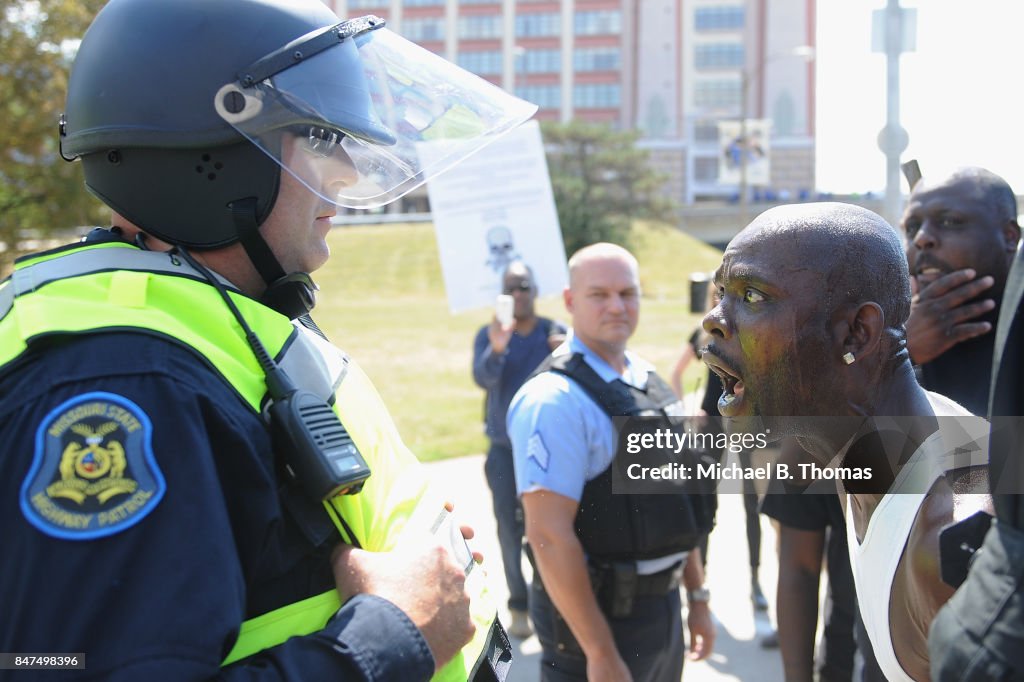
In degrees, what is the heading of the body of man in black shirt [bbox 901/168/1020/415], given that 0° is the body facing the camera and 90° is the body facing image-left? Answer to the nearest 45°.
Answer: approximately 45°

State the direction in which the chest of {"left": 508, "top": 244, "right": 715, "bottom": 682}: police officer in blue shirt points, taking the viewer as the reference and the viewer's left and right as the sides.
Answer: facing the viewer and to the right of the viewer

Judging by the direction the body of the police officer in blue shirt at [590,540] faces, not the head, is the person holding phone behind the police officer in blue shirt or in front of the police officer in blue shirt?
behind

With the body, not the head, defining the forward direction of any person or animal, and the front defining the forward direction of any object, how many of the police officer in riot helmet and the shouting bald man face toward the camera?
0

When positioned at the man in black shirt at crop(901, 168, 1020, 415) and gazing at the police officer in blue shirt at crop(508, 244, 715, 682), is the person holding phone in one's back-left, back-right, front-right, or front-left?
front-right

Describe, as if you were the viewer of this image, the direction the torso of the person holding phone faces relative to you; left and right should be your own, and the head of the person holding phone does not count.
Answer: facing the viewer

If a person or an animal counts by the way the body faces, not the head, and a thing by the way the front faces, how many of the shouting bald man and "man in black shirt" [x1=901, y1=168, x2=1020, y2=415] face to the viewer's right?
0

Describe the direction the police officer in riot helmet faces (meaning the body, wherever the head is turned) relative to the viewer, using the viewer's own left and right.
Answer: facing to the right of the viewer

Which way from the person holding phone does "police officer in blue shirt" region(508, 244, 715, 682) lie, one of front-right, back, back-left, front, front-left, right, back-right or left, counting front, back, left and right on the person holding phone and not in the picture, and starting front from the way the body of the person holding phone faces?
front

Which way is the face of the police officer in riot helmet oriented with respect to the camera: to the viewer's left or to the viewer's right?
to the viewer's right

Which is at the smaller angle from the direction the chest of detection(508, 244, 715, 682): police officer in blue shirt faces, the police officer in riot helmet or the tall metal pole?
the police officer in riot helmet

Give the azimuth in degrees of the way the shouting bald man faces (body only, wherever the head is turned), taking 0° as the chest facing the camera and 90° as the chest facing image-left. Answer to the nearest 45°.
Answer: approximately 90°

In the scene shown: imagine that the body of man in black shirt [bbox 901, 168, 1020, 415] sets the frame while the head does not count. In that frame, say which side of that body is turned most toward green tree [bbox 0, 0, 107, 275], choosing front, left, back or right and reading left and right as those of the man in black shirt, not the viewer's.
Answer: right

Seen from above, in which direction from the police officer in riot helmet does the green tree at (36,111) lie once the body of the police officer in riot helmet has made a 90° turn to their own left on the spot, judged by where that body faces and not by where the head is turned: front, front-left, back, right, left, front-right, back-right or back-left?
front

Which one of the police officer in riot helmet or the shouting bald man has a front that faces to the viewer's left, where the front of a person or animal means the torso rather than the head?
the shouting bald man

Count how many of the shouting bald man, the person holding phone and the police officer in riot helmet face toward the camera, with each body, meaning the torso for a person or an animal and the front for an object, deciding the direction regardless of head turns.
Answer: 1
